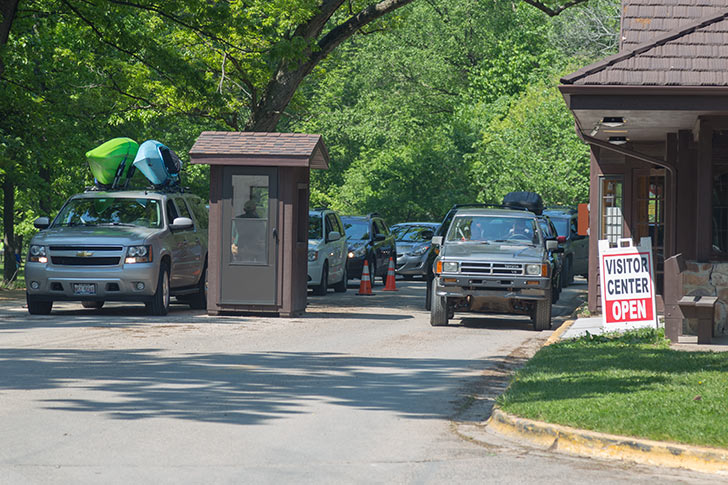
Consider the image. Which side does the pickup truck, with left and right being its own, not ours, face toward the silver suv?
right

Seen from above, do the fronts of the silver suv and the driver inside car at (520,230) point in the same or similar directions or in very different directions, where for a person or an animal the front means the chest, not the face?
same or similar directions

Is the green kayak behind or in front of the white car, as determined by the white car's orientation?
in front

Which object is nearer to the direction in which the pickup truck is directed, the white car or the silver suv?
the silver suv

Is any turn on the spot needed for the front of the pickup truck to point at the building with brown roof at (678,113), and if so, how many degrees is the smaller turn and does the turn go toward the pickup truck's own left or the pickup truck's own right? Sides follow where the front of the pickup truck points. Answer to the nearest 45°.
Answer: approximately 45° to the pickup truck's own left

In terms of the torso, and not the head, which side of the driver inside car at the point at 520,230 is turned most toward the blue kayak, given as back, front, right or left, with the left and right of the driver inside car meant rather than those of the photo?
right

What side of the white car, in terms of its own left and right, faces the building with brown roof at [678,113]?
left

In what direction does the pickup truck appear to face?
toward the camera

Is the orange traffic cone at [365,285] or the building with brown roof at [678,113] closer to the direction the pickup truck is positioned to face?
the building with brown roof

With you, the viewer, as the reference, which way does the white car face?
facing the viewer and to the left of the viewer

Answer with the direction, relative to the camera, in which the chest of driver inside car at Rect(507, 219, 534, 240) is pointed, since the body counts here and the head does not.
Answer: toward the camera
